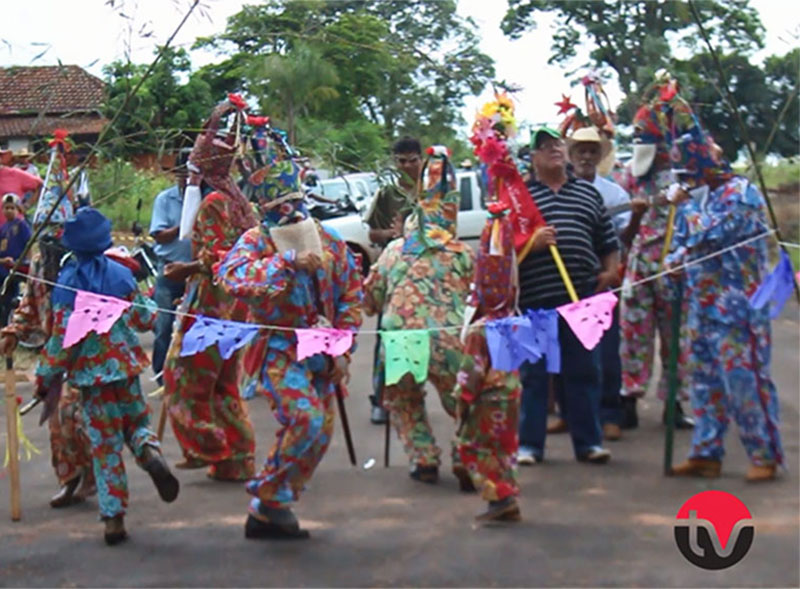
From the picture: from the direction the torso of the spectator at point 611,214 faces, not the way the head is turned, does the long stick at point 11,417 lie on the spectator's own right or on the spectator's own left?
on the spectator's own right

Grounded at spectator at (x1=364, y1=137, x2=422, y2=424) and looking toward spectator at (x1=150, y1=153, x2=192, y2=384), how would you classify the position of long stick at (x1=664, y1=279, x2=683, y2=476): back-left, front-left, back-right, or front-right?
back-left

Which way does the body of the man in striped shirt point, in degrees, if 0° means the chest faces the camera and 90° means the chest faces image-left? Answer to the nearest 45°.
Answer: approximately 0°

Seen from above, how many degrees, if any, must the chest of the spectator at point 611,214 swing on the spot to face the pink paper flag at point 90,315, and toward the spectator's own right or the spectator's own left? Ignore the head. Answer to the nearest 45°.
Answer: approximately 45° to the spectator's own right

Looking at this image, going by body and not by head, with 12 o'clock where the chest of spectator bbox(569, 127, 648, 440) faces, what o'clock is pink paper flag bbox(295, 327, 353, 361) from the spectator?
The pink paper flag is roughly at 1 o'clock from the spectator.
